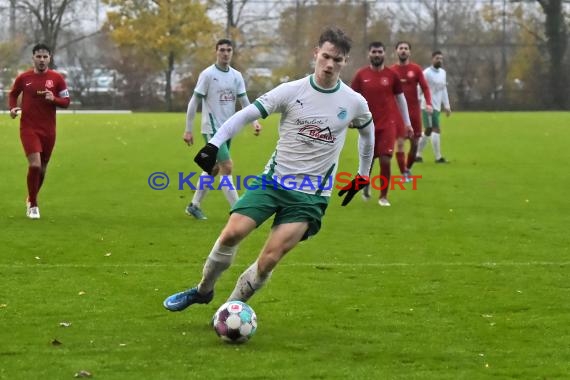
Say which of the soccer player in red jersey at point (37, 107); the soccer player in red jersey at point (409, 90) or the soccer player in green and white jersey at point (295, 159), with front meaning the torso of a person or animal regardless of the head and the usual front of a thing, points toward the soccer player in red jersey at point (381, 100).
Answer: the soccer player in red jersey at point (409, 90)

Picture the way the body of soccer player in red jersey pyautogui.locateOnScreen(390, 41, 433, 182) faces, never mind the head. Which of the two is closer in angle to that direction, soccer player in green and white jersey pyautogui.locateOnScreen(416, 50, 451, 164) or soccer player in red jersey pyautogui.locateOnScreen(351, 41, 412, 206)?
the soccer player in red jersey

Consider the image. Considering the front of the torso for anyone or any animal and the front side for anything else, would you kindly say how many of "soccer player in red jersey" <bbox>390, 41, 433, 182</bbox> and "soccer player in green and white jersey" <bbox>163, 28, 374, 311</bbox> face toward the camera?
2

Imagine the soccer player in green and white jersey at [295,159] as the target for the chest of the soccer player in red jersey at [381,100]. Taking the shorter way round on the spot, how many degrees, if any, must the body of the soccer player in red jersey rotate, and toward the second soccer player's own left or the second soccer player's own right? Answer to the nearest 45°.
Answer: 0° — they already face them

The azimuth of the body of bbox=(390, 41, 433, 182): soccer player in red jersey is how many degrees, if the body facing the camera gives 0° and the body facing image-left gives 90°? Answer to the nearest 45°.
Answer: approximately 0°

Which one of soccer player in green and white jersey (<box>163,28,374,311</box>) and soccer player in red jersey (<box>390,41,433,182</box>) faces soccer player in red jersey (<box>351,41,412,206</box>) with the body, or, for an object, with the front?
soccer player in red jersey (<box>390,41,433,182</box>)

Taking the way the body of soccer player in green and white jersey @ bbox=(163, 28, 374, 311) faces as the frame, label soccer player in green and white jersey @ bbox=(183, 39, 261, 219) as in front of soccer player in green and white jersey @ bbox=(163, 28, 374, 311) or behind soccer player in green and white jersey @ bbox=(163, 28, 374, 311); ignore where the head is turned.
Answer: behind

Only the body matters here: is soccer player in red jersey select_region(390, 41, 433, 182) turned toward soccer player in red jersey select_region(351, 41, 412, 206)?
yes

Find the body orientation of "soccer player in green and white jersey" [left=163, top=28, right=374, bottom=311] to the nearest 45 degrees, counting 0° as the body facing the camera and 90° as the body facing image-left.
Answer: approximately 0°
